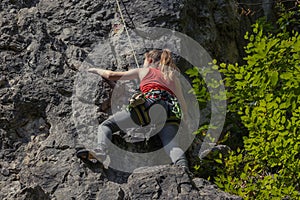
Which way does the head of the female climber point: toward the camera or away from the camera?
away from the camera

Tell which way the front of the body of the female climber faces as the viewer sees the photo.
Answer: away from the camera
